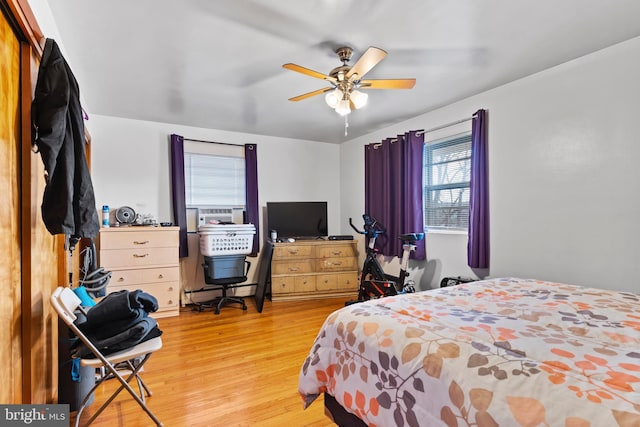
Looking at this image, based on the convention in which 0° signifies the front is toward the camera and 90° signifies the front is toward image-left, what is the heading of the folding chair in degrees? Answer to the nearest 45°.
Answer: approximately 270°

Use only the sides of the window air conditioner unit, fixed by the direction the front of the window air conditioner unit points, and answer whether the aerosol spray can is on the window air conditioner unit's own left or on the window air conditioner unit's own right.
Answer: on the window air conditioner unit's own right

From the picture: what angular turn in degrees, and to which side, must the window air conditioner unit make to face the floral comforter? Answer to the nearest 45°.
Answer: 0° — it already faces it

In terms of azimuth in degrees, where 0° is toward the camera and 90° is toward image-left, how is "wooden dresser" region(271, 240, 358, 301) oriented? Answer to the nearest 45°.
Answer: approximately 0°
